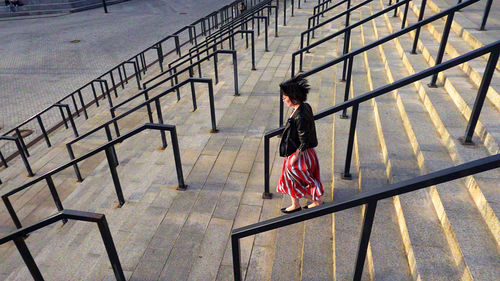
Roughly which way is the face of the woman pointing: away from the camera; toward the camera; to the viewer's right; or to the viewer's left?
to the viewer's left

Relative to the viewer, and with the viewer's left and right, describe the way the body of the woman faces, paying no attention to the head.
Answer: facing to the left of the viewer
